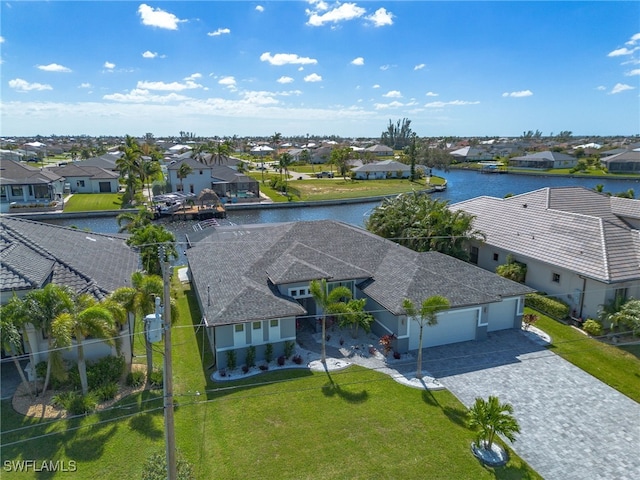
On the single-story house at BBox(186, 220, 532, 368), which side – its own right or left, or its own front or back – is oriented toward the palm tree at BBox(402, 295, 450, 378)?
front

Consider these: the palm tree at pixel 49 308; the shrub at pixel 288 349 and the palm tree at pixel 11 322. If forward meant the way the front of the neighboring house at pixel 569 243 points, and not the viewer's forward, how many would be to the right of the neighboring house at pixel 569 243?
3

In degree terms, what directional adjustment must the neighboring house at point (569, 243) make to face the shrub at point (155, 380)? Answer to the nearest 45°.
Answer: approximately 90° to its right

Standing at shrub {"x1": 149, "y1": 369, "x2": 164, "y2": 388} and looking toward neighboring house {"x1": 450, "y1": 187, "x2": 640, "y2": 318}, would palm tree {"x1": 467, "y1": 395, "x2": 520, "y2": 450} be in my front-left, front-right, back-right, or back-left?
front-right

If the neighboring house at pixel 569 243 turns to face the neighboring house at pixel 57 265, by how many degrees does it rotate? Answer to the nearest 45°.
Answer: approximately 90° to its right

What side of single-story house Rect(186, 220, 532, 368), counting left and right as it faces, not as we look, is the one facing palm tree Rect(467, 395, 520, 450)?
front

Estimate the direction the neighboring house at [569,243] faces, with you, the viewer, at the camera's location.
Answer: facing the viewer and to the right of the viewer

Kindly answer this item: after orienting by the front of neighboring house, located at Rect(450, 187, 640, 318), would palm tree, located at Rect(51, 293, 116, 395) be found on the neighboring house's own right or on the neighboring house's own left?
on the neighboring house's own right

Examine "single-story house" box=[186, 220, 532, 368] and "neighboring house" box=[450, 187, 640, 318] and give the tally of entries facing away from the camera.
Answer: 0

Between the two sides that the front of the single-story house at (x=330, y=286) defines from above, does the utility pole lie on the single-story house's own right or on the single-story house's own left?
on the single-story house's own right

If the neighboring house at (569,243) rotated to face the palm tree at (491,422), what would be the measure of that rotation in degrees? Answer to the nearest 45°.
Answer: approximately 45° to its right

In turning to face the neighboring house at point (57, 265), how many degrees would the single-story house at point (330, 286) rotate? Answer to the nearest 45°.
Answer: approximately 135° to its right

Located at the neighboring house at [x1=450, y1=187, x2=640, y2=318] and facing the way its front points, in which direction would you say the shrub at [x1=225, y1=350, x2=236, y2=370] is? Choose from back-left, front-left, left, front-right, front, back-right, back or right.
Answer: right

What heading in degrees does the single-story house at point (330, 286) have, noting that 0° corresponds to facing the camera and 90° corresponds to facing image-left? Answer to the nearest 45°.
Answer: approximately 315°

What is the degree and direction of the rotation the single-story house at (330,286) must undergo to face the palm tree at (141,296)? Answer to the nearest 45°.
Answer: approximately 90° to its right

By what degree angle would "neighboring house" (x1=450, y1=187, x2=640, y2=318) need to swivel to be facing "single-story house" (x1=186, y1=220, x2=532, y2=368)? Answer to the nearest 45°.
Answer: approximately 90° to its right

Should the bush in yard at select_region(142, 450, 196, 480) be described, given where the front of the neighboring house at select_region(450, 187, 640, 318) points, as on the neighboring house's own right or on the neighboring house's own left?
on the neighboring house's own right
